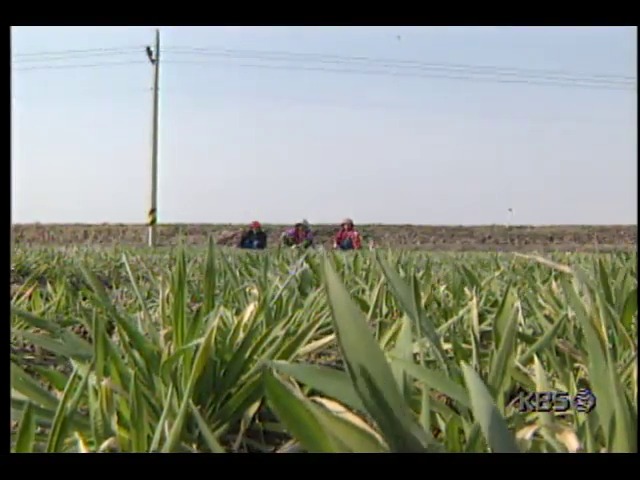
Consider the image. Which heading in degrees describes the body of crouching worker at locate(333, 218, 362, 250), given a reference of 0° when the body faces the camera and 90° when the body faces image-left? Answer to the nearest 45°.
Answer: approximately 0°
